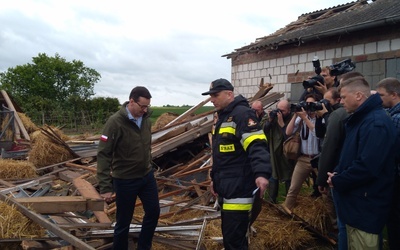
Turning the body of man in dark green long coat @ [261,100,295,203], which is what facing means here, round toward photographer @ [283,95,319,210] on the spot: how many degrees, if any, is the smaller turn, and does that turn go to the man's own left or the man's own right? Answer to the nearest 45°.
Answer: approximately 90° to the man's own left

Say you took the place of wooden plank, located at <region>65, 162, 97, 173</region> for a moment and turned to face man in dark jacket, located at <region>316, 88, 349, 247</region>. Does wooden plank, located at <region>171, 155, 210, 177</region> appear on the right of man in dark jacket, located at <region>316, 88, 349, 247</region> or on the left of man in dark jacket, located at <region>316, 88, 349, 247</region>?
left

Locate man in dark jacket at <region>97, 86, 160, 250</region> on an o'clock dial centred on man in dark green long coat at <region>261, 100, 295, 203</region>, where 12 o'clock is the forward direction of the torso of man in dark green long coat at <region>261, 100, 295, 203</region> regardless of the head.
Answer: man in dark jacket at <region>97, 86, 160, 250</region> is roughly at 12 o'clock from man in dark green long coat at <region>261, 100, 295, 203</region>.

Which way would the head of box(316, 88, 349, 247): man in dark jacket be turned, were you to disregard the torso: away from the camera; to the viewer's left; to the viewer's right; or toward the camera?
to the viewer's left

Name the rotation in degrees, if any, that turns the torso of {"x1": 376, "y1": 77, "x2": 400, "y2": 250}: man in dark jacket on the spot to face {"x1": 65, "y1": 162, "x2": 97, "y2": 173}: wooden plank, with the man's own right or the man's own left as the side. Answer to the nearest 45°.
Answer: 0° — they already face it

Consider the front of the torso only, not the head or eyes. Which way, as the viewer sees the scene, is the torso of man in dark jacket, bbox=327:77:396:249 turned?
to the viewer's left

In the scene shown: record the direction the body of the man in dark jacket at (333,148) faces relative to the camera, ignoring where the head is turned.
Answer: to the viewer's left

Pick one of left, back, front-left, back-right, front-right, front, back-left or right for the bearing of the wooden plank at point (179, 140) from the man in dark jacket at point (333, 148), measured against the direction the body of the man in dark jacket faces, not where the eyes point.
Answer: front-right

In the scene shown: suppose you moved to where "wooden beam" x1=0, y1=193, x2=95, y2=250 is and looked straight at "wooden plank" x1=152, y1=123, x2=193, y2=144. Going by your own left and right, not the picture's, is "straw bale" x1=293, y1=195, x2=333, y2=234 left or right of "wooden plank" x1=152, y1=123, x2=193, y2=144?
right

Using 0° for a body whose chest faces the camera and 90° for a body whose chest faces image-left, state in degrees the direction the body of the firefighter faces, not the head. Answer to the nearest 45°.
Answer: approximately 45°

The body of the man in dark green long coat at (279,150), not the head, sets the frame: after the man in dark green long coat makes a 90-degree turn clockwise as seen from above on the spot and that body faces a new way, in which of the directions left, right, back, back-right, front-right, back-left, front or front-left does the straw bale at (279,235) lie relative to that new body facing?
back-left

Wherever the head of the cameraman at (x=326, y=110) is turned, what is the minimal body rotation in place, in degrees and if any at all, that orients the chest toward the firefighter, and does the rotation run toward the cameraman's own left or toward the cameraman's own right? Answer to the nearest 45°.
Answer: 0° — they already face them

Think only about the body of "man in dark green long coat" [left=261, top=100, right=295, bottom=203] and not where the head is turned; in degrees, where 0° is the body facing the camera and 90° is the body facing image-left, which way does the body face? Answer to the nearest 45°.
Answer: approximately 45°

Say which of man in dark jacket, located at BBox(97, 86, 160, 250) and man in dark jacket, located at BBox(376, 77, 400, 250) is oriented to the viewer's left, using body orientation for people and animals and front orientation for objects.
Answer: man in dark jacket, located at BBox(376, 77, 400, 250)

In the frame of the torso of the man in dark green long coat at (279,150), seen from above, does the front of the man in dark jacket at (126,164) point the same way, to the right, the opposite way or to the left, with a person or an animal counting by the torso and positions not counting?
to the left
